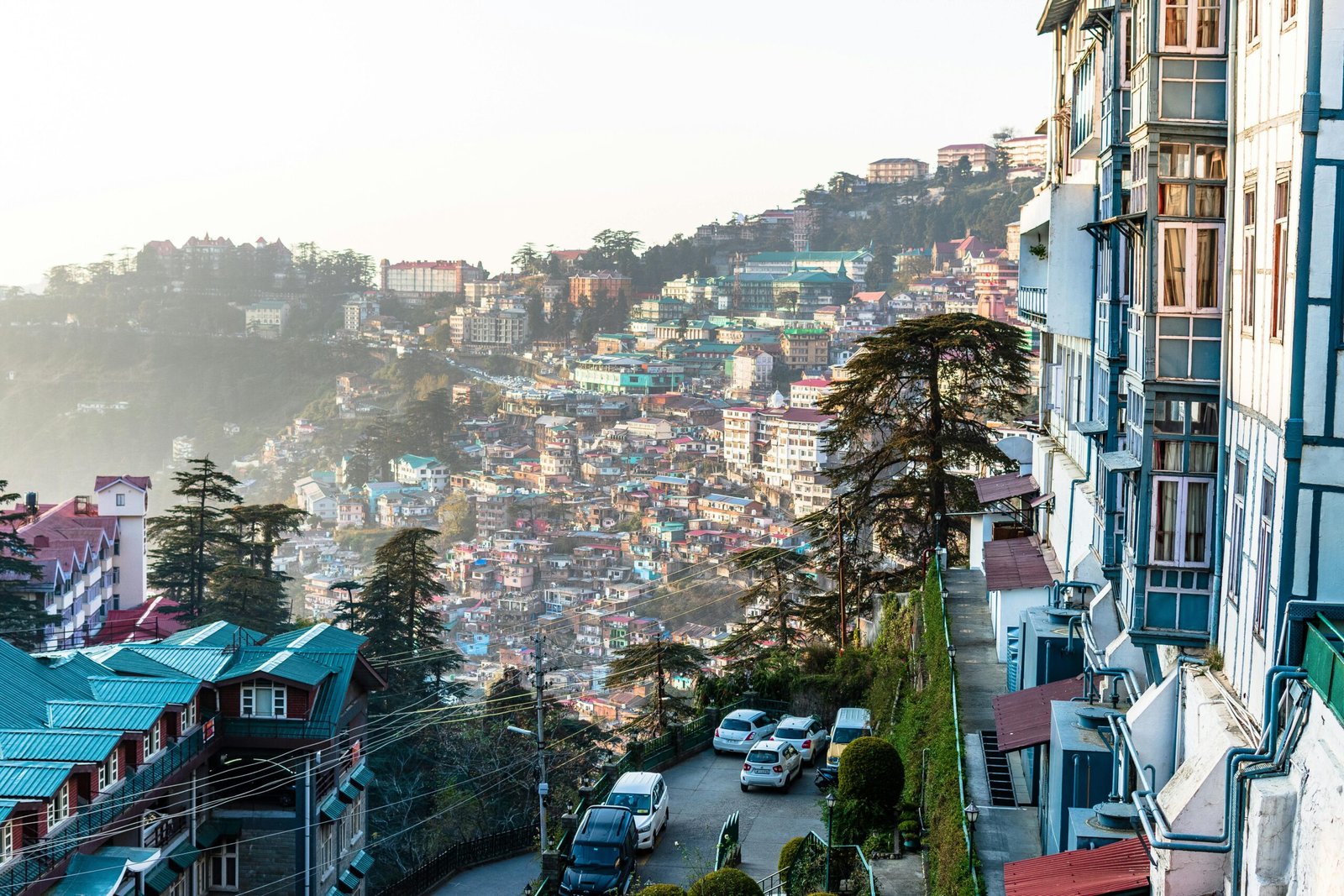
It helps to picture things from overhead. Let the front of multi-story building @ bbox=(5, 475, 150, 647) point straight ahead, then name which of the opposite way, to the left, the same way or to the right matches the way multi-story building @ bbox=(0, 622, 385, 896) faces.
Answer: the same way

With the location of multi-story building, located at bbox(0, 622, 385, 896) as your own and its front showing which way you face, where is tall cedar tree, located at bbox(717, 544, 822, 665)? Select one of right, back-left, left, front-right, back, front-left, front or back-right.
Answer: left

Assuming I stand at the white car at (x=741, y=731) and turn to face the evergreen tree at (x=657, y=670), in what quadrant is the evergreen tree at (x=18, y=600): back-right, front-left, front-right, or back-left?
front-left

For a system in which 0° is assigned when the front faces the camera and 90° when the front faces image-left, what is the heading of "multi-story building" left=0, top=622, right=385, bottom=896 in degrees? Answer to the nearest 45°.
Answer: approximately 315°

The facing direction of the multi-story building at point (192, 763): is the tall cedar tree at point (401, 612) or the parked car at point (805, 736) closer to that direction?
the parked car

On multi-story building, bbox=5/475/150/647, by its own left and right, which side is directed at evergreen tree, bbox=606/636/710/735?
front

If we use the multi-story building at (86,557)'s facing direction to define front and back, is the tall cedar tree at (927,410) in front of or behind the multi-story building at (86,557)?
in front

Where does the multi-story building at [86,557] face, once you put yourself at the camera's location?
facing the viewer and to the right of the viewer

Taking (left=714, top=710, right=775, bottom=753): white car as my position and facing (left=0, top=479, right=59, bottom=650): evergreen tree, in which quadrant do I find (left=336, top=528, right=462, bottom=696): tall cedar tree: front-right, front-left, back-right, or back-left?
front-right

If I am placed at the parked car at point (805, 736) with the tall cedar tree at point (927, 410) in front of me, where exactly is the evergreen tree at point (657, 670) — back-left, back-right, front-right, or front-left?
front-left

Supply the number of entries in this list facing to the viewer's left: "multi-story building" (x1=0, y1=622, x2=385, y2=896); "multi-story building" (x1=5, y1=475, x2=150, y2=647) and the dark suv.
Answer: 0

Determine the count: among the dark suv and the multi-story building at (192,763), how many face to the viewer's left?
0
